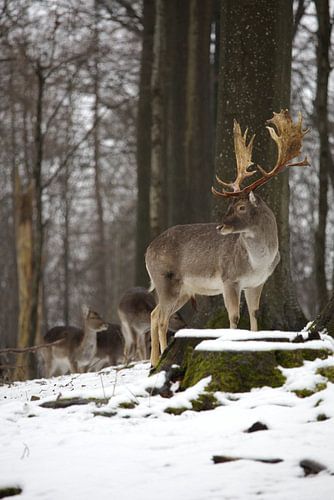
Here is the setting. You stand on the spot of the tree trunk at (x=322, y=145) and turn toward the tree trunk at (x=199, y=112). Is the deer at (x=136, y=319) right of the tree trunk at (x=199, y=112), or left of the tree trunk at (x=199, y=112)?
left

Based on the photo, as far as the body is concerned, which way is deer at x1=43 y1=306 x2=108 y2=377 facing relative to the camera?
to the viewer's right

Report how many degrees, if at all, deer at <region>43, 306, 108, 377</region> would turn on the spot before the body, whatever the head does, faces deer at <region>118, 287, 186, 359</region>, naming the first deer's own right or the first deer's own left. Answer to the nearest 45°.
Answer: approximately 45° to the first deer's own right

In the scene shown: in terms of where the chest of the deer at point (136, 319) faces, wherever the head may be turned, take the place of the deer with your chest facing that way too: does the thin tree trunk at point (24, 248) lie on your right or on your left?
on your left

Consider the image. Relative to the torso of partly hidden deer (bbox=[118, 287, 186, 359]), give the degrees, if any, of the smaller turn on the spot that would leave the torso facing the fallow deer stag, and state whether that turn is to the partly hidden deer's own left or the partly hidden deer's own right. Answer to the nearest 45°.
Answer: approximately 135° to the partly hidden deer's own right
